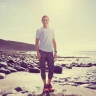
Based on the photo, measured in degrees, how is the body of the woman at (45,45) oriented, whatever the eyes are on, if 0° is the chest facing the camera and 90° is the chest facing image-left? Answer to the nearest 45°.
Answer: approximately 0°
